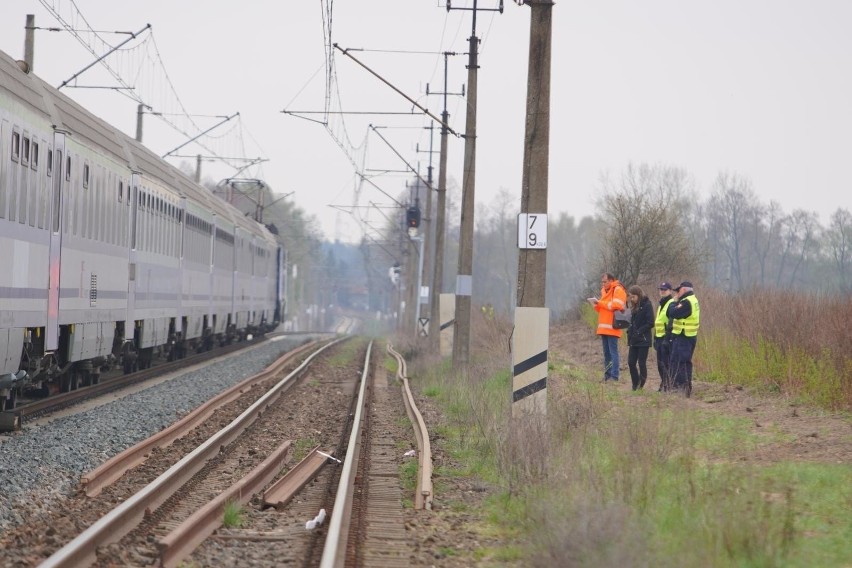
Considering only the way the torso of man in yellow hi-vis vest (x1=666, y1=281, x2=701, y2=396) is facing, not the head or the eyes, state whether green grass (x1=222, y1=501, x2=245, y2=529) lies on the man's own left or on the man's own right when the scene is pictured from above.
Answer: on the man's own left

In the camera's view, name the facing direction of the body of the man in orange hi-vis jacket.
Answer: to the viewer's left

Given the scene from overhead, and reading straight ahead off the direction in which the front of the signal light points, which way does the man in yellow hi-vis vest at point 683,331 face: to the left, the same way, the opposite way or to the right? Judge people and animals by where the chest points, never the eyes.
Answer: to the right

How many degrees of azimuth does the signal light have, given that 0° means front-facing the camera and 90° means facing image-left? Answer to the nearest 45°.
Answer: approximately 0°

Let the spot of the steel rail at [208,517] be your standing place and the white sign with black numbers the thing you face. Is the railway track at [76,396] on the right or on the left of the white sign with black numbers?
left

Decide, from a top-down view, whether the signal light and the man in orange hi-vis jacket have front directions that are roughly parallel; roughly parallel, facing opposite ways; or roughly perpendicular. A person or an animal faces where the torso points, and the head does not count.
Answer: roughly perpendicular

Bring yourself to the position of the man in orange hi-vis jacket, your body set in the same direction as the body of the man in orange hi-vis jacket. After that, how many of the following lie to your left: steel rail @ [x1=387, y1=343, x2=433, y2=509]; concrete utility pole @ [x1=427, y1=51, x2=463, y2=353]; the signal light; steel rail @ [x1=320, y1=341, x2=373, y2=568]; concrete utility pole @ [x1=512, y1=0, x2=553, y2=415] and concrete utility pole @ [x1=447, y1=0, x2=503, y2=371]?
3

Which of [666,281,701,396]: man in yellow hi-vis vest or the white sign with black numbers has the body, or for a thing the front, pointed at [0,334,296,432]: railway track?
the man in yellow hi-vis vest

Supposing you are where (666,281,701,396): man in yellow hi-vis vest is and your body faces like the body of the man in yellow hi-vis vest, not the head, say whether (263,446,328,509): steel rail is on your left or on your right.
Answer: on your left

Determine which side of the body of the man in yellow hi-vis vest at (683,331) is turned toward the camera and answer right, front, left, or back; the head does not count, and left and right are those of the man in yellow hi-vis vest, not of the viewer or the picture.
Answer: left

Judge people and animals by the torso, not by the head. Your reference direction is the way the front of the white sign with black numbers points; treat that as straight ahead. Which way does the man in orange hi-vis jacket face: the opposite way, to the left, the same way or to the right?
to the right

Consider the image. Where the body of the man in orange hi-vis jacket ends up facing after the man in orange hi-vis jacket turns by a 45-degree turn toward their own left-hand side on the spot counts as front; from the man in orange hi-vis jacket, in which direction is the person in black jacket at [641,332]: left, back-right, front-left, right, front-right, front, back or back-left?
left
